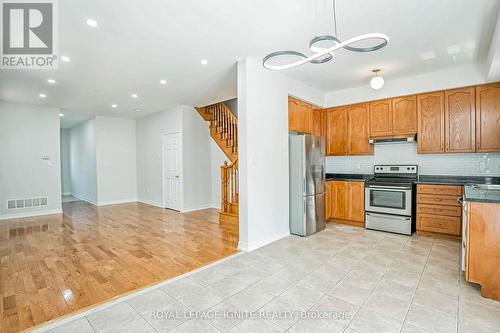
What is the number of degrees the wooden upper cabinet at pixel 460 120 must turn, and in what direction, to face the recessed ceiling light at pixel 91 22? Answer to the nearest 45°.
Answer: approximately 45° to its right

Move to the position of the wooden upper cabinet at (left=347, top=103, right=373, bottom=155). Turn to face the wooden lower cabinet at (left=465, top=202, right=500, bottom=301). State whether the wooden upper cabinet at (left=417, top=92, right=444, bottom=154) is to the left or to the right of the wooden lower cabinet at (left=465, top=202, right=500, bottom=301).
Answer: left

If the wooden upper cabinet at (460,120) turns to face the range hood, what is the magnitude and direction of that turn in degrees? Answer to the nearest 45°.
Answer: approximately 90° to its right

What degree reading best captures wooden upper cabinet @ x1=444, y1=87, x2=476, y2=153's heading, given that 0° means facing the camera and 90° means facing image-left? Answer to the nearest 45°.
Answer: approximately 0°

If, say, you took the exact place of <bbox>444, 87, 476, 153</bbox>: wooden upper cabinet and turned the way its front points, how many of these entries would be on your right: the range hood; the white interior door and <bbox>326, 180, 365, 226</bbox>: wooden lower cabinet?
3

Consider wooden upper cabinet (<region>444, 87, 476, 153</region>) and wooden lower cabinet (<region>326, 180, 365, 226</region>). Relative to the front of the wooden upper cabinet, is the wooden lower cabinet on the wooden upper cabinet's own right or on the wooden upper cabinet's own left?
on the wooden upper cabinet's own right

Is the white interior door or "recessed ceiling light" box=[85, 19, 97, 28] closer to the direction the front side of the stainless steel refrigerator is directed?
the recessed ceiling light
